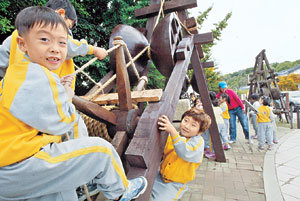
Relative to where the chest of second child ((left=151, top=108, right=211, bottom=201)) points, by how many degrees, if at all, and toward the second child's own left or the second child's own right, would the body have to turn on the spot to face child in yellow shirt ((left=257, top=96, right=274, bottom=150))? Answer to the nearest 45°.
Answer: approximately 180°

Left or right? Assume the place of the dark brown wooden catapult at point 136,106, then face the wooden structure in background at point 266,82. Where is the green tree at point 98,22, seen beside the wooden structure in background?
left

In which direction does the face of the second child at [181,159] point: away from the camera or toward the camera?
toward the camera

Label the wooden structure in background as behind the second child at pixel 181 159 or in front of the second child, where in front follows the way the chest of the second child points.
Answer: behind

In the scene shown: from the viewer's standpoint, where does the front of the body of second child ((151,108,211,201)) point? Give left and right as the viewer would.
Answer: facing the viewer and to the left of the viewer
